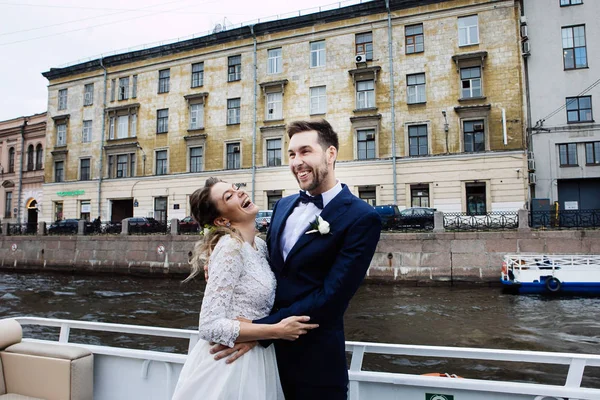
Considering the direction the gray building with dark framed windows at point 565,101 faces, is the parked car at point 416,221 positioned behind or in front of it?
in front

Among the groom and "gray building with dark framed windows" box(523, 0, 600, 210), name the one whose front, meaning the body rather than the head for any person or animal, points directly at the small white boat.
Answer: the gray building with dark framed windows

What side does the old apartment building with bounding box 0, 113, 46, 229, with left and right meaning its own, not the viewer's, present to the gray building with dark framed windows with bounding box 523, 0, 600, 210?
left

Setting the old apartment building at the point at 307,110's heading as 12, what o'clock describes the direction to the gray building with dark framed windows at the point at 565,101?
the gray building with dark framed windows at the point at 565,101 is roughly at 8 o'clock from the old apartment building at the point at 307,110.

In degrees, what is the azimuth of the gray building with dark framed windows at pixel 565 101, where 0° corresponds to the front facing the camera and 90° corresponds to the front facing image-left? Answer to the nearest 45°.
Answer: approximately 0°

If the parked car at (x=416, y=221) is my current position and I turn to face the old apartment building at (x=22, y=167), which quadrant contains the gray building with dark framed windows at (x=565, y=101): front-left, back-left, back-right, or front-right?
back-right

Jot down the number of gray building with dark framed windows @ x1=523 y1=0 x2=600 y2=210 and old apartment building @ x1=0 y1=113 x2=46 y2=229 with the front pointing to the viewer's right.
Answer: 0

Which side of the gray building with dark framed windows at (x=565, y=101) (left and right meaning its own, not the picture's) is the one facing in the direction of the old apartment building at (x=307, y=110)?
right
